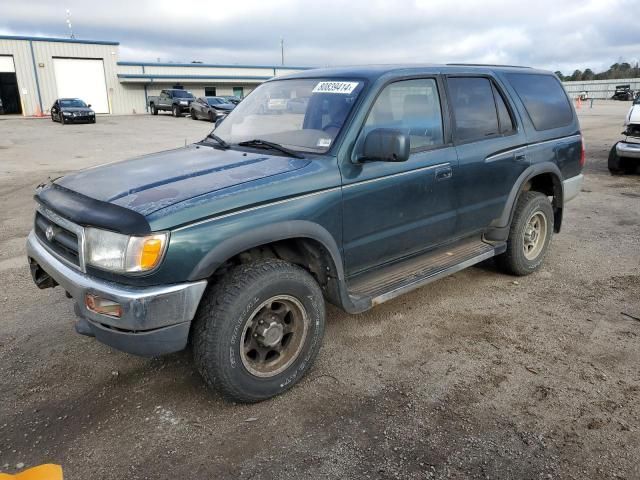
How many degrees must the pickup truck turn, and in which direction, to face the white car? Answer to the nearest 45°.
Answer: approximately 45° to its right

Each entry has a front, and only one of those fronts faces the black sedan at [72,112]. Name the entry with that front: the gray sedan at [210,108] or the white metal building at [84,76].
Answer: the white metal building

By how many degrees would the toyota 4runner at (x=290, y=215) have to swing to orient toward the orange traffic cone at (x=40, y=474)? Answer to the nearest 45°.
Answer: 0° — it already faces it

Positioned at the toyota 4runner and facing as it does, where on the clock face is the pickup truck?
The pickup truck is roughly at 4 o'clock from the toyota 4runner.

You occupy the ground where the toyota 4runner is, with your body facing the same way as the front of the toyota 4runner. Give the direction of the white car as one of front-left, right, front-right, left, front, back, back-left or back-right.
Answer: back

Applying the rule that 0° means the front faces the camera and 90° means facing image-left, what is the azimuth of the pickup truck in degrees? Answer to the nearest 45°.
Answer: approximately 315°

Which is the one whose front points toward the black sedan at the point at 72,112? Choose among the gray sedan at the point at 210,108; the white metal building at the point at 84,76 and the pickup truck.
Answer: the white metal building

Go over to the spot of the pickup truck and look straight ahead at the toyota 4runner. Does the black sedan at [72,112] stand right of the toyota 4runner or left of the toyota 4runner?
right
